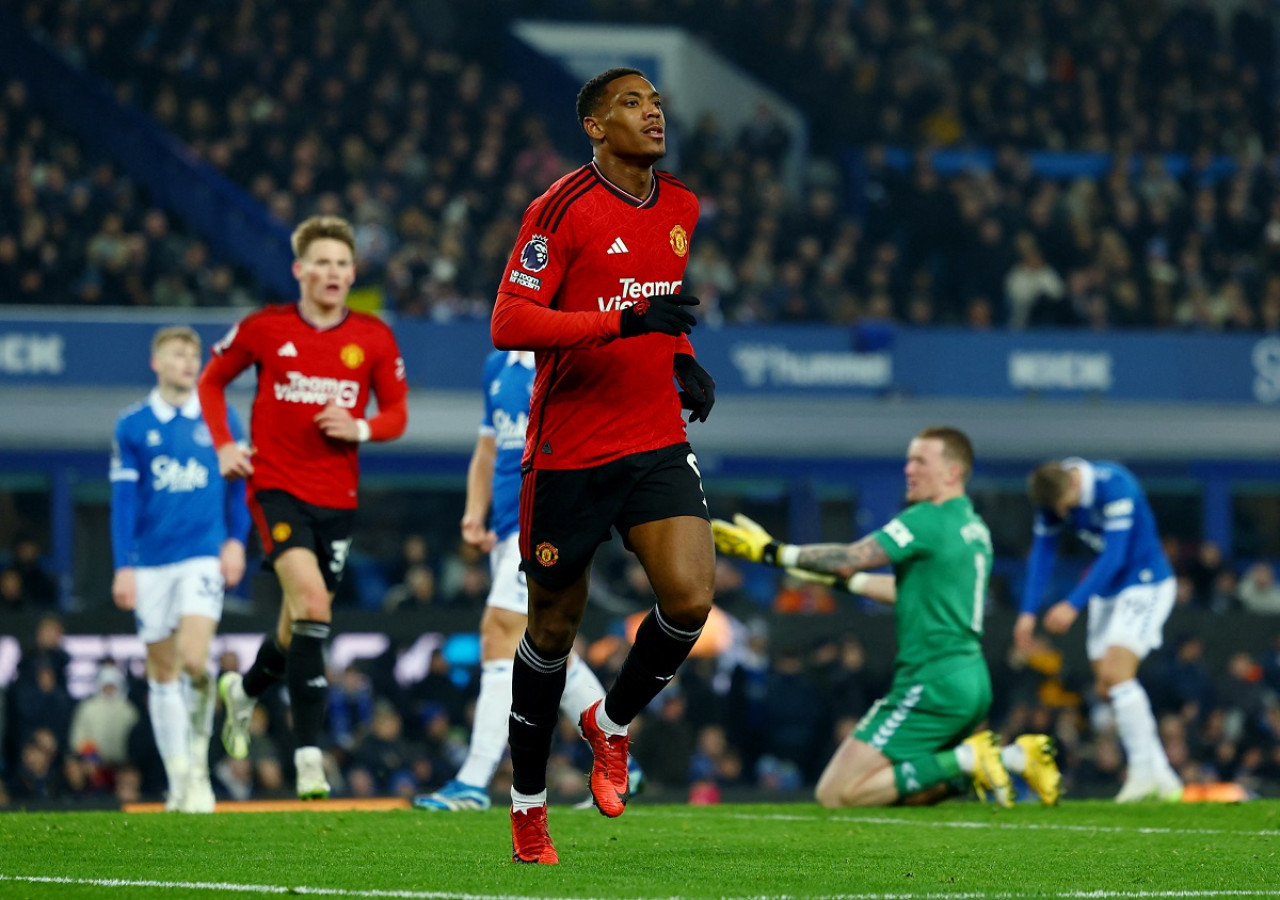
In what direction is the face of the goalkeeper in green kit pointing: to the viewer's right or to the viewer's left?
to the viewer's left

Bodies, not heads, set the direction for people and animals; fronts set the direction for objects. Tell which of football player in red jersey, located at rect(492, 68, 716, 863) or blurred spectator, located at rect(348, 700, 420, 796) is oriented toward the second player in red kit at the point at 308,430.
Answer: the blurred spectator

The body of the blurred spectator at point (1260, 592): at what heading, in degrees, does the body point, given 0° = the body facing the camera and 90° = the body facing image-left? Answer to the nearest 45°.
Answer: approximately 0°

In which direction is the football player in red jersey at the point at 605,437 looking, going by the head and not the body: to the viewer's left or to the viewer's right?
to the viewer's right

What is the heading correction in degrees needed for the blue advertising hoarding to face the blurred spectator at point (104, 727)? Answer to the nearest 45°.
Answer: approximately 45° to its right

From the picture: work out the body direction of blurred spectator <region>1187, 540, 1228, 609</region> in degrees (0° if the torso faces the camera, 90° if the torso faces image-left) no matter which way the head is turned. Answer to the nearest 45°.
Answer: approximately 0°

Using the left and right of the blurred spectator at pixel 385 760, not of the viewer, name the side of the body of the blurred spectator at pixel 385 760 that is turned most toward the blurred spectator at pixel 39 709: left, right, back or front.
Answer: right

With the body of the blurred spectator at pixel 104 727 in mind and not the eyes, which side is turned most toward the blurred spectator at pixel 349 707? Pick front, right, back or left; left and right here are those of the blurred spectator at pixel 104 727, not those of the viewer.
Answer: left

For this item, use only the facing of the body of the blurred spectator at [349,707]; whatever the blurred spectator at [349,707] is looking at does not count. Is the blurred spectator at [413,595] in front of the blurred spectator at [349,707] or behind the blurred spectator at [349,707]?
behind

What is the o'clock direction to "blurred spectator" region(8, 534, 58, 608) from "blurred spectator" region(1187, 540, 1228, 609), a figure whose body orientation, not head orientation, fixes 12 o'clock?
"blurred spectator" region(8, 534, 58, 608) is roughly at 2 o'clock from "blurred spectator" region(1187, 540, 1228, 609).
